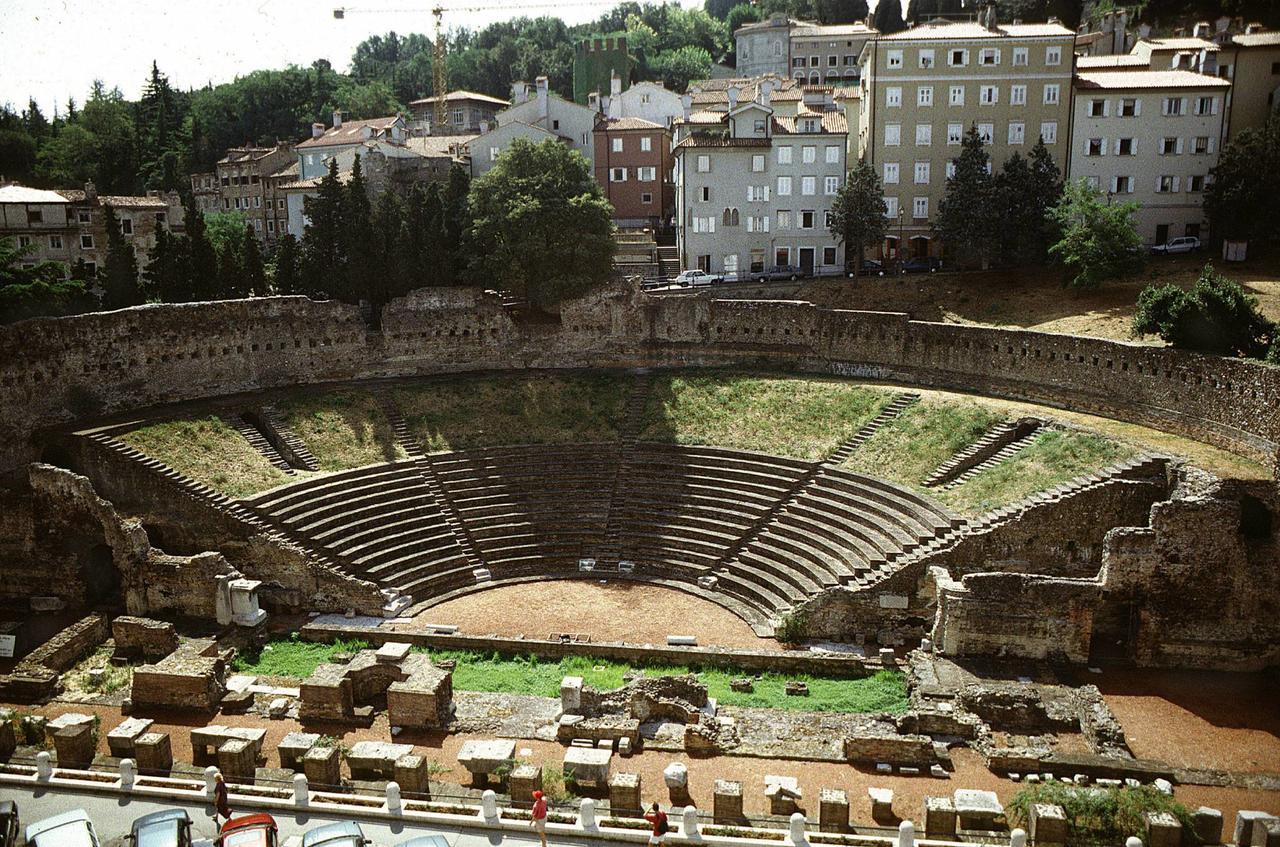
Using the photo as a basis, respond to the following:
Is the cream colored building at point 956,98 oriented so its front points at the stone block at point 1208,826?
yes

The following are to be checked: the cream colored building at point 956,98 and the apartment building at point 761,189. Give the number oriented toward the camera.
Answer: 2

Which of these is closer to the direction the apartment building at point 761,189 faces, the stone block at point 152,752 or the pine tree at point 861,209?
the stone block

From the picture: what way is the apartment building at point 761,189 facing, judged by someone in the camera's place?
facing the viewer

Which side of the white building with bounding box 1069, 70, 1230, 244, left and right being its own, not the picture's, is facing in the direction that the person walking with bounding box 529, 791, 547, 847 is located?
front

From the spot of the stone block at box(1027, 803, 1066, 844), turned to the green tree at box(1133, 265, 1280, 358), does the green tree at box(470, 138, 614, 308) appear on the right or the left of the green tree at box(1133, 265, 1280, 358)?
left

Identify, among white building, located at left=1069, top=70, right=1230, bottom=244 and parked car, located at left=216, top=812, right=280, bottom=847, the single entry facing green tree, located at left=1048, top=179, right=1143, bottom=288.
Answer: the white building

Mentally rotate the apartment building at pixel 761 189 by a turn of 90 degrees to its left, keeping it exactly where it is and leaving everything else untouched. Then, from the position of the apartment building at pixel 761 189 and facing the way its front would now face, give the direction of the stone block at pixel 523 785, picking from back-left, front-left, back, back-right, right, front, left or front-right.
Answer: right

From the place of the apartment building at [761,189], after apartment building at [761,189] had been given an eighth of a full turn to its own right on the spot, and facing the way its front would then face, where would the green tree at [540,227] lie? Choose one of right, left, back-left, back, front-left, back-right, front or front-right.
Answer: front

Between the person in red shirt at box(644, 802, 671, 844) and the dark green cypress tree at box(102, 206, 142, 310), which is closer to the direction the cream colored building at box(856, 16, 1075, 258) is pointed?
the person in red shirt

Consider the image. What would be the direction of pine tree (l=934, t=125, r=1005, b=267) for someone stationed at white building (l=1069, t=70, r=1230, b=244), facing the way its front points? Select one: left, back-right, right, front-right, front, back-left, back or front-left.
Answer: front-right

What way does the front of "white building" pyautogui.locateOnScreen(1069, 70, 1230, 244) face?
toward the camera
